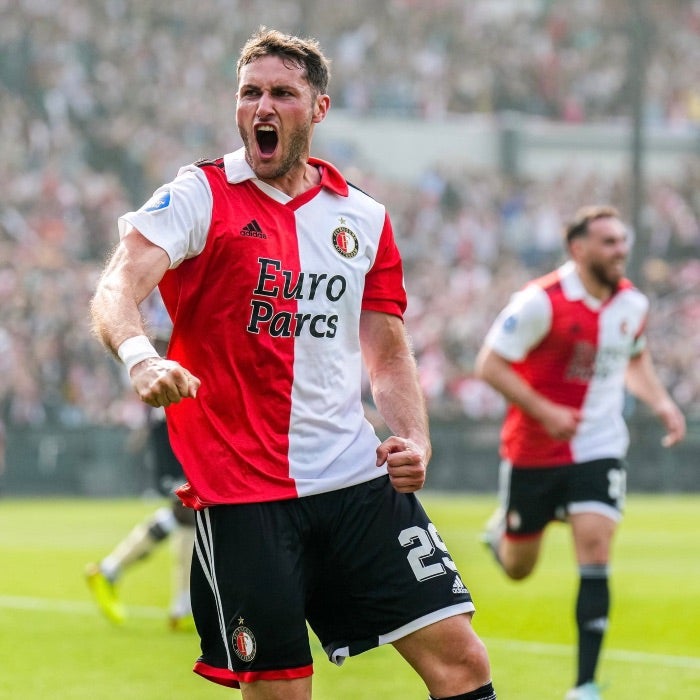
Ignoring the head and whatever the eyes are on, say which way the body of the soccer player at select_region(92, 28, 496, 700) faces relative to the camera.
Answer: toward the camera

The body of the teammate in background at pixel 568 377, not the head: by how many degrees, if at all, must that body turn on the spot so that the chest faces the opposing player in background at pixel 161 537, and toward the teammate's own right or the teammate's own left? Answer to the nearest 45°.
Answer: approximately 135° to the teammate's own right

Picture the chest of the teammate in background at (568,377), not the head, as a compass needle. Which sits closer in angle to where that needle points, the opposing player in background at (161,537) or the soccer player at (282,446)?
the soccer player

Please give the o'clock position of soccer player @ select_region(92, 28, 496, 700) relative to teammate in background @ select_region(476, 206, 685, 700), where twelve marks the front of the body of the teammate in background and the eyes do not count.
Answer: The soccer player is roughly at 2 o'clock from the teammate in background.
